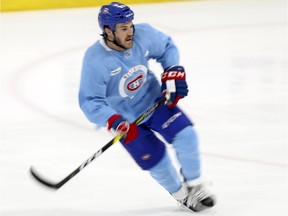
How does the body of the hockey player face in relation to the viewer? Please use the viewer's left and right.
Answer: facing the viewer and to the right of the viewer

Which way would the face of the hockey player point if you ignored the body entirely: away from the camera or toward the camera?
toward the camera
